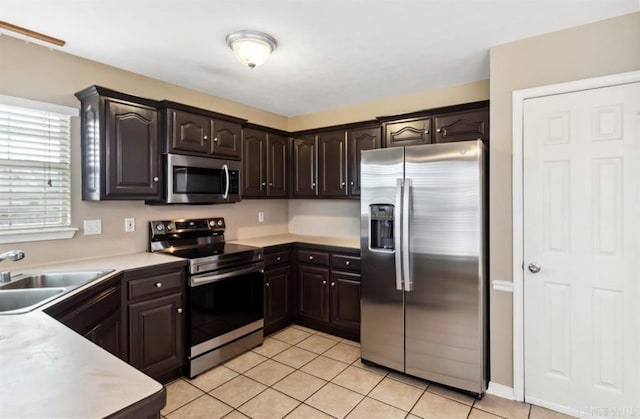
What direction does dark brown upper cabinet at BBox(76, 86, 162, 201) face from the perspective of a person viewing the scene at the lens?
facing the viewer and to the right of the viewer

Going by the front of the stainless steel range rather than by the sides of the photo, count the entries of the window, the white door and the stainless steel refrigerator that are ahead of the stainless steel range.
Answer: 2

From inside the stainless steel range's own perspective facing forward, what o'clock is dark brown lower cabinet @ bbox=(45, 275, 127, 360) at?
The dark brown lower cabinet is roughly at 3 o'clock from the stainless steel range.

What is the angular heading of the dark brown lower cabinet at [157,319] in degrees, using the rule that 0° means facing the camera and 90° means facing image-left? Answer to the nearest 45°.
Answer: approximately 315°

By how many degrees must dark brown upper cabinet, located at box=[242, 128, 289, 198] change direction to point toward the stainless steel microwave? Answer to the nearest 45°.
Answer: approximately 90° to its right

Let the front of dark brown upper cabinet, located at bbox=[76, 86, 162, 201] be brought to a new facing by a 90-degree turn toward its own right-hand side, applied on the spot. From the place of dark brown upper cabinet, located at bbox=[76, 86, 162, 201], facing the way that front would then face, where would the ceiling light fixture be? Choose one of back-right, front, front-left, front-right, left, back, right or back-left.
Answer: left

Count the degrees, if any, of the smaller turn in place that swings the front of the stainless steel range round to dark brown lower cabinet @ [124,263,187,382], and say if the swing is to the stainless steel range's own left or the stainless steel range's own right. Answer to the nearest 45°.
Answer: approximately 90° to the stainless steel range's own right
